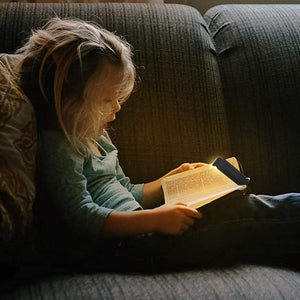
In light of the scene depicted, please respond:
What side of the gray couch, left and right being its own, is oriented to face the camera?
front

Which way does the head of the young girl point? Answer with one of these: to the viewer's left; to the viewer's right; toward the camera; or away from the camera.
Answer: to the viewer's right

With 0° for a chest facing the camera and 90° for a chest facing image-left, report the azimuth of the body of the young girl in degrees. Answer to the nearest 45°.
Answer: approximately 270°
